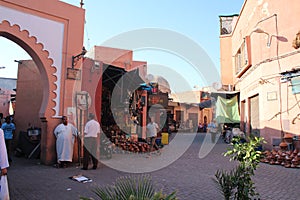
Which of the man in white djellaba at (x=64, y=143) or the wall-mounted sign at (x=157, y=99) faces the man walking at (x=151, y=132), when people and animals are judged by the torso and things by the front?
the wall-mounted sign

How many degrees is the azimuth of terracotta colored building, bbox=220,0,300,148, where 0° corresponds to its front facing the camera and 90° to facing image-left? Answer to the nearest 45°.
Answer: approximately 45°

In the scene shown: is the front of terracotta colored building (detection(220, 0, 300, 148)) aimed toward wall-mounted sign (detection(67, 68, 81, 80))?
yes

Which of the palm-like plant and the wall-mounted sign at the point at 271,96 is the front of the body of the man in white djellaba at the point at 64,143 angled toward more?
the palm-like plant

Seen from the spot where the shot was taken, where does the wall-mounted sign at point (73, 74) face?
facing the viewer

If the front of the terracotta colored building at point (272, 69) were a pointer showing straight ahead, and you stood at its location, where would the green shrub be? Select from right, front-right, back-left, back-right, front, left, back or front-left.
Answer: front-left

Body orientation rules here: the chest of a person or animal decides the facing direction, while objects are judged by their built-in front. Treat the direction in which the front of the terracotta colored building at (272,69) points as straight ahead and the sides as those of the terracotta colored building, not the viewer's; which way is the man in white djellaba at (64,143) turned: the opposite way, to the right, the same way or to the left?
to the left

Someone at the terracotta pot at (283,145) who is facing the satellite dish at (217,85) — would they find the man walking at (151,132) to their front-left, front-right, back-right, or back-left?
front-left

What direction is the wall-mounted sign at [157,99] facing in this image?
toward the camera

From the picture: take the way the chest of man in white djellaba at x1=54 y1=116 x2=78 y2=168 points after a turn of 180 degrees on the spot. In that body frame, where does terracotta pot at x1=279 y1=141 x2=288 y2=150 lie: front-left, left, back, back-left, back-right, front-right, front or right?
right
